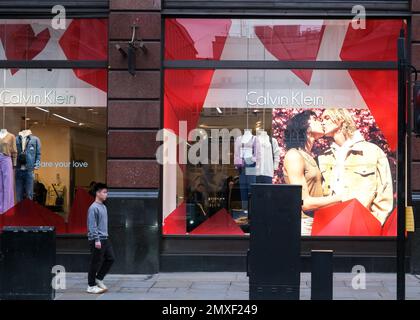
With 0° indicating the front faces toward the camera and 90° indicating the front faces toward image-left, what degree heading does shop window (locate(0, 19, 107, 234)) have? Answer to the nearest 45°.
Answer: approximately 0°

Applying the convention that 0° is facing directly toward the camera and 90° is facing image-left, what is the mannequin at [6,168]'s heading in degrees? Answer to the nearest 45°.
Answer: approximately 0°

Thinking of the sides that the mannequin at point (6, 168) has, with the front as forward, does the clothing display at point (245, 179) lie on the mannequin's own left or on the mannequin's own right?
on the mannequin's own left

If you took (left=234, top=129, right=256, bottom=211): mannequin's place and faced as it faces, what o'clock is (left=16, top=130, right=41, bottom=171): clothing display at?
The clothing display is roughly at 3 o'clock from the mannequin.

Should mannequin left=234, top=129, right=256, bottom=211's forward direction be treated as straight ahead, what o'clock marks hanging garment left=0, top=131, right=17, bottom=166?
The hanging garment is roughly at 3 o'clock from the mannequin.

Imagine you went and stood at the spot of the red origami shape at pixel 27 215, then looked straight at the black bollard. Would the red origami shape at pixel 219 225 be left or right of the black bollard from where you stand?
left

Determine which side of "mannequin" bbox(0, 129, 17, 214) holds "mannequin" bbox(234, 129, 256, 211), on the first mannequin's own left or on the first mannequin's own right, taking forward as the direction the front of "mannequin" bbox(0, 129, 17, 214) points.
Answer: on the first mannequin's own left

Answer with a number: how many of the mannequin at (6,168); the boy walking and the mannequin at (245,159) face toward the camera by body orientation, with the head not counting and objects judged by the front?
2
